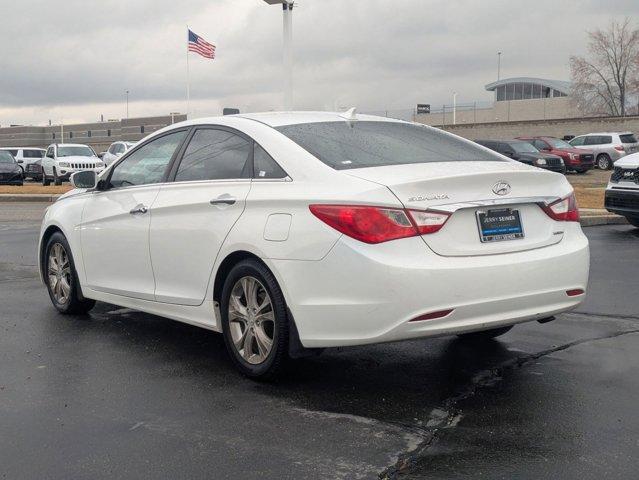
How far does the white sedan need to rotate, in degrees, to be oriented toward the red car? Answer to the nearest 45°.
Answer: approximately 45° to its right

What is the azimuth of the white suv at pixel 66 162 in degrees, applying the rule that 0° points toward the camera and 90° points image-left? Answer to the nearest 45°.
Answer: approximately 315°

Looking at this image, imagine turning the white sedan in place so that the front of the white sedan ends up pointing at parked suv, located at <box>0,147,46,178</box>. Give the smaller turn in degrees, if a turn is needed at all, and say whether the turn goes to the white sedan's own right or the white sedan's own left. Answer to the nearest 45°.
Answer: approximately 45° to the white sedan's own right

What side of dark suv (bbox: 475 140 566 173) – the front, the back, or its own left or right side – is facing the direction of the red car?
left

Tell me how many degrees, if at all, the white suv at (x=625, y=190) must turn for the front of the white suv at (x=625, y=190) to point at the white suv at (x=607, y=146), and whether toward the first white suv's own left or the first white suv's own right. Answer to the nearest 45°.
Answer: approximately 135° to the first white suv's own right

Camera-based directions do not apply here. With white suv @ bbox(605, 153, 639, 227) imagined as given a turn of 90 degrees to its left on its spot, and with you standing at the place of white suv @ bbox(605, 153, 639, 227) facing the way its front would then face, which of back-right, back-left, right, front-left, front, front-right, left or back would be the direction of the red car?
back-left

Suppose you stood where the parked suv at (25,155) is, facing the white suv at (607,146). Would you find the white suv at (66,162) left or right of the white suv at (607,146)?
right

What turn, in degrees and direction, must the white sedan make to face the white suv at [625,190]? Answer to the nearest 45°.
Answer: approximately 90° to its right

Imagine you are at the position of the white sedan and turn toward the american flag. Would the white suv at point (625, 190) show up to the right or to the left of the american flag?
right

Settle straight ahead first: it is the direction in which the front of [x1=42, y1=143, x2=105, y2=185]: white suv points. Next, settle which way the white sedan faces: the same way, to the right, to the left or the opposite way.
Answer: the opposite way

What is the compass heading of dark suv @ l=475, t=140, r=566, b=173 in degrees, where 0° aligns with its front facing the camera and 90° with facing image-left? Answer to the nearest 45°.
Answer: approximately 315°

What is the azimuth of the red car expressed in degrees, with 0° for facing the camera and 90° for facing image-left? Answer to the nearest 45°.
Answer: approximately 315°

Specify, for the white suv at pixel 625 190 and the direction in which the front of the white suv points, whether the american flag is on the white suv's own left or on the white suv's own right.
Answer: on the white suv's own right
